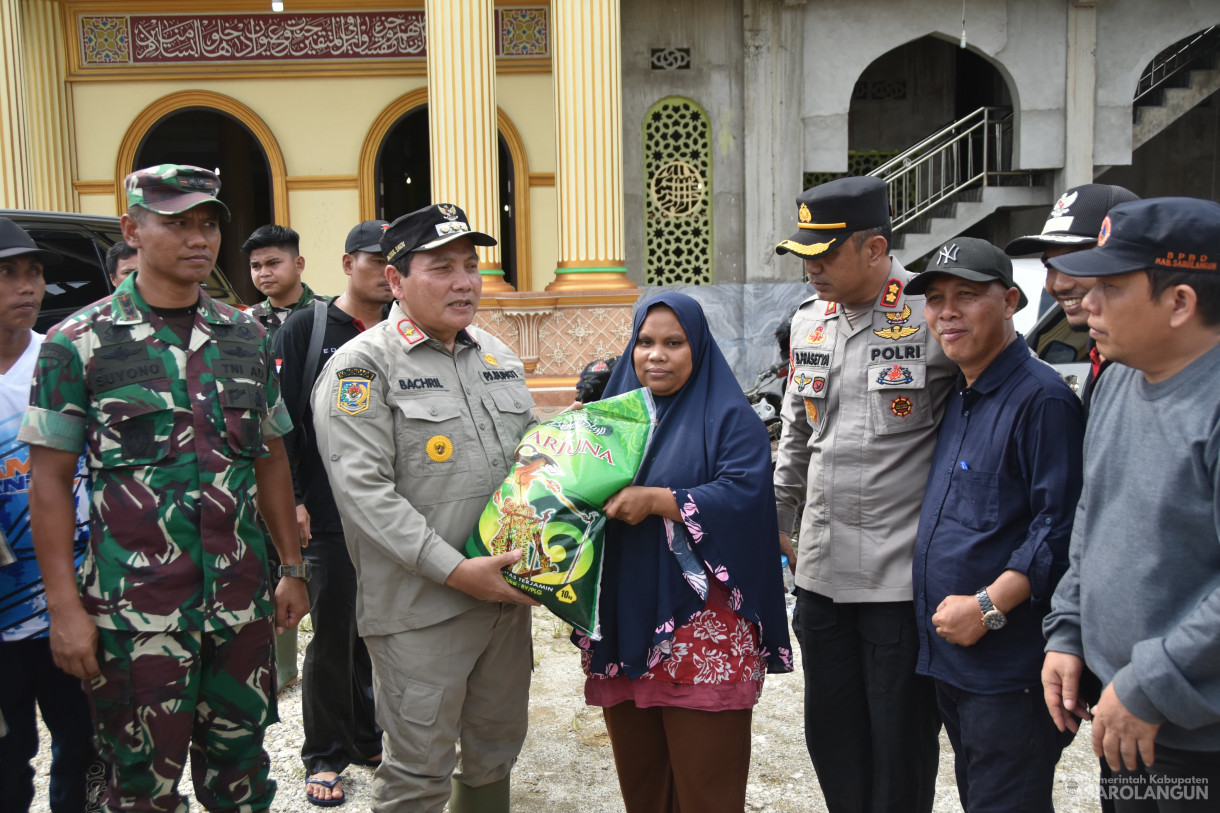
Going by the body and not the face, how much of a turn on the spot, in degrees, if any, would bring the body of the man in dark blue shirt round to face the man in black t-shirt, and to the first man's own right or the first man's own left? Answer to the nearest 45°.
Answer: approximately 45° to the first man's own right

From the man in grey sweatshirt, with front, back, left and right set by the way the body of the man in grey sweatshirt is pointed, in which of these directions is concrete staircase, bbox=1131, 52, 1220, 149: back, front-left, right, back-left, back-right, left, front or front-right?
back-right

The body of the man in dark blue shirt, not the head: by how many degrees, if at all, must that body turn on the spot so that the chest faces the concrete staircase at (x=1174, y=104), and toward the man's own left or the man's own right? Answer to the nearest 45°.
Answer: approximately 135° to the man's own right

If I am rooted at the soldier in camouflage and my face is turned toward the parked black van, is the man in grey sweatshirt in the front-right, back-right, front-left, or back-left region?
back-right

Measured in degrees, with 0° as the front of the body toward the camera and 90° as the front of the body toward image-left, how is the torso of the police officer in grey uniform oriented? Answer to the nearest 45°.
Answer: approximately 45°

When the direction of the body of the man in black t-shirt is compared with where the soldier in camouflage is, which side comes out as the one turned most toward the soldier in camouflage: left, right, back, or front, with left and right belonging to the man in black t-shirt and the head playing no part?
right
